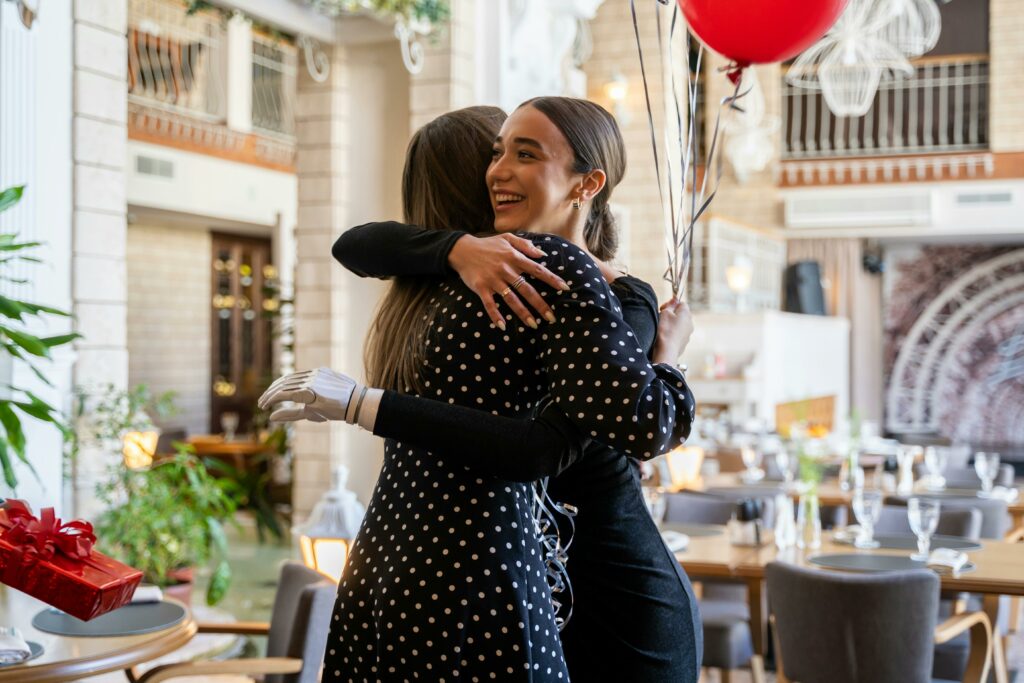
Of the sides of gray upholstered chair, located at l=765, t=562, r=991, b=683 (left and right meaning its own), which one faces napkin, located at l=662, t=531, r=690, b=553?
left

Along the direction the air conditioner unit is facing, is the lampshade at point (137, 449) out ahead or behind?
ahead

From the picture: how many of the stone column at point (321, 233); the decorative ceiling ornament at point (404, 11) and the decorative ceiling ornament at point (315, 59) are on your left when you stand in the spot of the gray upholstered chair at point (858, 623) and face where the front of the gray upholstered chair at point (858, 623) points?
3

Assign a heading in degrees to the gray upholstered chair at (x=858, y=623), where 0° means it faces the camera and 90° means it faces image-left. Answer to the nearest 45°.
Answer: approximately 225°

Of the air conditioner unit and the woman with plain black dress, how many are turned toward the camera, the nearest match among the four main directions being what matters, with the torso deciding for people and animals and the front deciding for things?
1

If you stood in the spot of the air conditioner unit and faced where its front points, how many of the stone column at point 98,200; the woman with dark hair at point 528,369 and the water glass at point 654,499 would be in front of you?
3

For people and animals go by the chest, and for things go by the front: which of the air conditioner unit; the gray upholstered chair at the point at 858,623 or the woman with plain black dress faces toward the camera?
the air conditioner unit

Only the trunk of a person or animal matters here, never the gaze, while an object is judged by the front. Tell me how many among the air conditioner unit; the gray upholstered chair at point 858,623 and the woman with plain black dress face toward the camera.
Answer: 1

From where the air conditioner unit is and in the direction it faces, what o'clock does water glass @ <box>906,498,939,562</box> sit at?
The water glass is roughly at 12 o'clock from the air conditioner unit.

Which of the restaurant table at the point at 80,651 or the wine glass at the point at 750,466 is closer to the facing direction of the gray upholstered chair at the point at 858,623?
the wine glass

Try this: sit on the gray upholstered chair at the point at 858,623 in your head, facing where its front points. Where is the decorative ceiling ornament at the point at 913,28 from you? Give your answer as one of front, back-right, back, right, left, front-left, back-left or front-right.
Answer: front-left
